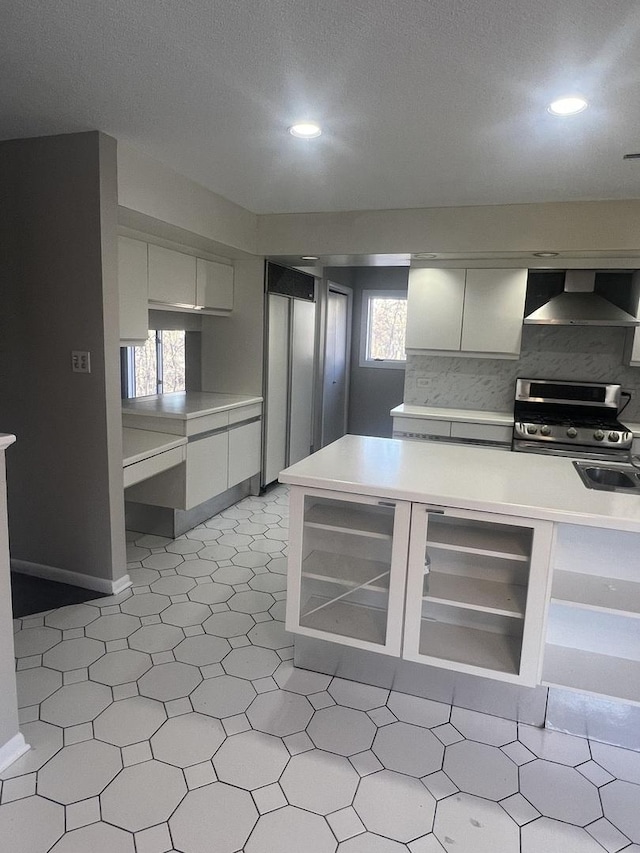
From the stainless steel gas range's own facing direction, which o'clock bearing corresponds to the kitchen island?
The kitchen island is roughly at 12 o'clock from the stainless steel gas range.

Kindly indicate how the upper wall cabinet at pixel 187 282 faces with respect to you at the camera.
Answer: facing the viewer and to the right of the viewer

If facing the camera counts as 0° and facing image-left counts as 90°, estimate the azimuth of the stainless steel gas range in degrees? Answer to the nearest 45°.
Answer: approximately 0°

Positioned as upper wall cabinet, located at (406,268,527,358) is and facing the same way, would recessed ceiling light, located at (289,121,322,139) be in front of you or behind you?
in front

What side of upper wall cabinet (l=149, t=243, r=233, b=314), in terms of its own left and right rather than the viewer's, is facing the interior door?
left

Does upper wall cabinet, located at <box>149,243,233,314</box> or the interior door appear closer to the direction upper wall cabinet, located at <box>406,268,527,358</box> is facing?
the upper wall cabinet

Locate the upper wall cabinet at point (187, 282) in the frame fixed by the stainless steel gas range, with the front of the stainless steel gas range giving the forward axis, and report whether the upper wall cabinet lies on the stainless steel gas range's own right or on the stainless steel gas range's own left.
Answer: on the stainless steel gas range's own right

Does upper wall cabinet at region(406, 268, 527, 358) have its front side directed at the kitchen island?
yes

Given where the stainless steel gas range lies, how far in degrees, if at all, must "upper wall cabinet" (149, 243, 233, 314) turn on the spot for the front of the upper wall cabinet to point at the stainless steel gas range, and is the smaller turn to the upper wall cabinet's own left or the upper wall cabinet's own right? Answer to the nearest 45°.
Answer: approximately 45° to the upper wall cabinet's own left

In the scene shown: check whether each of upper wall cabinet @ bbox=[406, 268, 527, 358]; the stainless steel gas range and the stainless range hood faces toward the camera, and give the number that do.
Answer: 3

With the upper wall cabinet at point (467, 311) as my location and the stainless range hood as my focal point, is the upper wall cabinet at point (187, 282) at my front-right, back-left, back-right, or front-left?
back-right

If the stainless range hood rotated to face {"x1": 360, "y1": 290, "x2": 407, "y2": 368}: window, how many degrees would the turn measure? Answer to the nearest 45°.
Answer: approximately 135° to its right

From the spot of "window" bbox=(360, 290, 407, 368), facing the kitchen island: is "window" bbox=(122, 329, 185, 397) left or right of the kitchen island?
right
